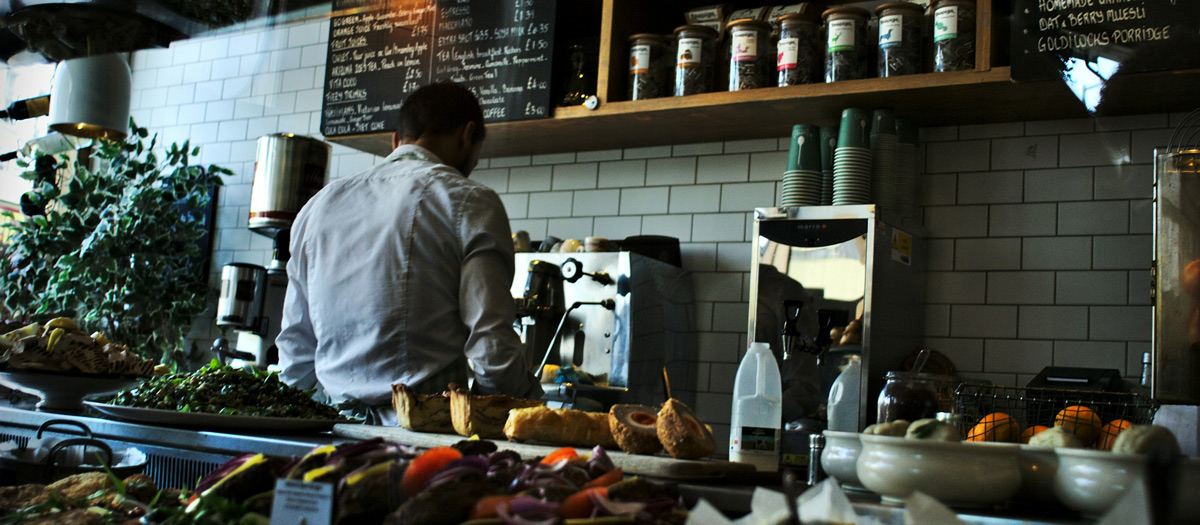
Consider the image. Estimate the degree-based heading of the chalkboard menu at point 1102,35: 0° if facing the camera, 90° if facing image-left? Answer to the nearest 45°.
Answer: approximately 0°

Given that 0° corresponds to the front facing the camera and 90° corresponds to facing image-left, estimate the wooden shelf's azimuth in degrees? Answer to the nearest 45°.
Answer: approximately 0°

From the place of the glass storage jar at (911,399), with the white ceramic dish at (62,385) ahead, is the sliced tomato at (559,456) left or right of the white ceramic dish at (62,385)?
left

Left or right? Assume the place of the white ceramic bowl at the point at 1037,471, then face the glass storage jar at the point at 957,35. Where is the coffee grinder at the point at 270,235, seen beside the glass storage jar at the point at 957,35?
left

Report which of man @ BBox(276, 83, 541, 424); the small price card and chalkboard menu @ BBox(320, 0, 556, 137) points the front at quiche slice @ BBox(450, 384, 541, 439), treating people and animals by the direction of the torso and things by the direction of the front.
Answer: the chalkboard menu

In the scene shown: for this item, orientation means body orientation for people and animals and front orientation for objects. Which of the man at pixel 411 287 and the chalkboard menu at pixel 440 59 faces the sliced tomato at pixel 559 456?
the chalkboard menu

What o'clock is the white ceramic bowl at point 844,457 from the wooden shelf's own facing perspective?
The white ceramic bowl is roughly at 12 o'clock from the wooden shelf.

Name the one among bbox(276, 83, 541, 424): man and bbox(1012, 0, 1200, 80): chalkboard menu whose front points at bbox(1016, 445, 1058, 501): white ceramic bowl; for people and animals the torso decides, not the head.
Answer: the chalkboard menu

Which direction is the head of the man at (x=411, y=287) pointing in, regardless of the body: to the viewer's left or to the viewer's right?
to the viewer's right

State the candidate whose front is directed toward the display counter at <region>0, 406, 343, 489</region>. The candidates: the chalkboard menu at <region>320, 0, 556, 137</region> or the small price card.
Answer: the chalkboard menu

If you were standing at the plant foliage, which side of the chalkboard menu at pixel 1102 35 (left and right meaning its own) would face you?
right
